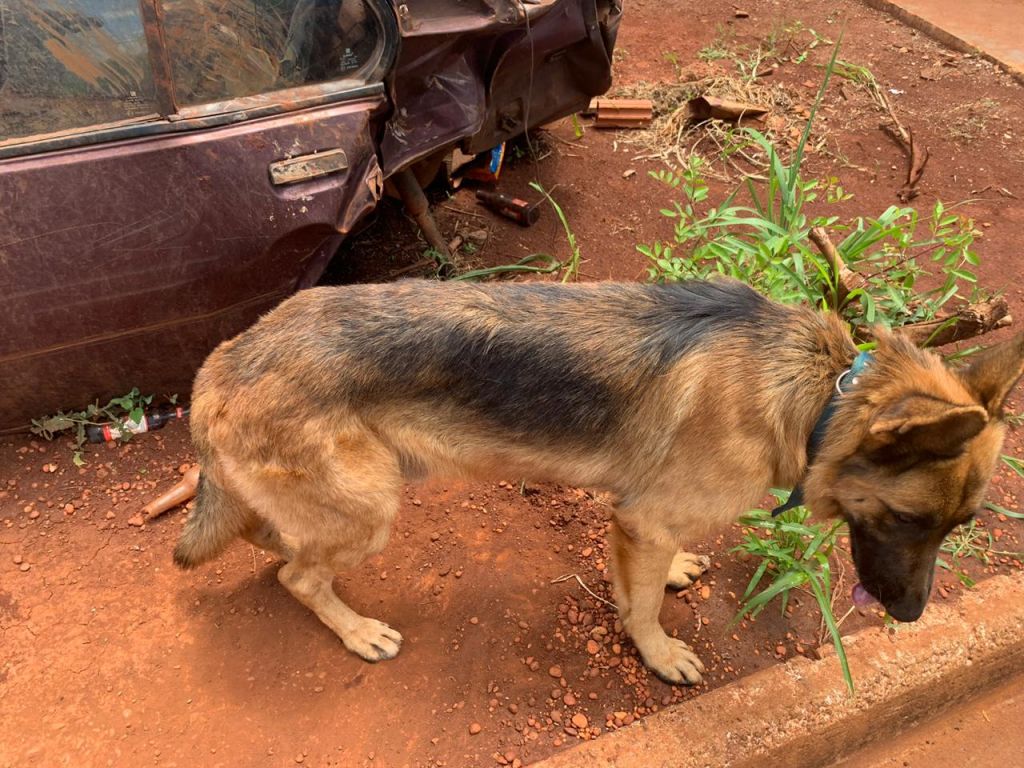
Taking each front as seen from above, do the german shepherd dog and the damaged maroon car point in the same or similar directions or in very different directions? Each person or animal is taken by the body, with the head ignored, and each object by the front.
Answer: very different directions

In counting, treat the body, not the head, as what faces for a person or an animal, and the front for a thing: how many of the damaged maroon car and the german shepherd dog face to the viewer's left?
1

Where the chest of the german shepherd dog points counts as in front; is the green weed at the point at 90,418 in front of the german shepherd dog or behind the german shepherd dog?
behind

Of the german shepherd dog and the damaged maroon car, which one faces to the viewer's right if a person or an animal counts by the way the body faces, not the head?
the german shepherd dog

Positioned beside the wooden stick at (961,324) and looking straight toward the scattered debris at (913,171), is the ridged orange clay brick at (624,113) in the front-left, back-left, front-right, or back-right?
front-left

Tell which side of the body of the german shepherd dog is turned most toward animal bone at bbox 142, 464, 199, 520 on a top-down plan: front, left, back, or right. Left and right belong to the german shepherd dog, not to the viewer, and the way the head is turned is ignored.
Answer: back

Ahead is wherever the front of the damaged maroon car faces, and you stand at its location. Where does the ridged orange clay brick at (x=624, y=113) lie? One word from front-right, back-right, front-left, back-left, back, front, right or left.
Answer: back-right

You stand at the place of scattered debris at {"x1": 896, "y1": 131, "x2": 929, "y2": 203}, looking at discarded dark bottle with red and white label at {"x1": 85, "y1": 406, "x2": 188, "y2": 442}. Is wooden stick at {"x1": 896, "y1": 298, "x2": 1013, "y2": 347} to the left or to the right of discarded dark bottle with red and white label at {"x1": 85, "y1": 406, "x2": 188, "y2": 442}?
left

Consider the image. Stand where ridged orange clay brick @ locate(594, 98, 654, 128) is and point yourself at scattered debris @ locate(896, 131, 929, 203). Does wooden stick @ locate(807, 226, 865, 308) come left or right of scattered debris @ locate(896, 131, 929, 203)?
right

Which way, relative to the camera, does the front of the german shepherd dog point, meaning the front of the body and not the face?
to the viewer's right

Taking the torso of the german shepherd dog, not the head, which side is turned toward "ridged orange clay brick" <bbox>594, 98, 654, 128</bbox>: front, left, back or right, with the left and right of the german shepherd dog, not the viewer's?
left

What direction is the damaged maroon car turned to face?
to the viewer's left

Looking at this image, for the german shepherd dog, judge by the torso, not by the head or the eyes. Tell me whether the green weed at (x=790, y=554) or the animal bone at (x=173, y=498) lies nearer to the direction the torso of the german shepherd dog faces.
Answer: the green weed

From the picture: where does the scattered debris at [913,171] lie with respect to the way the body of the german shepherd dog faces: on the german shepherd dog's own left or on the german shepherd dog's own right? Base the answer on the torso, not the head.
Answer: on the german shepherd dog's own left
